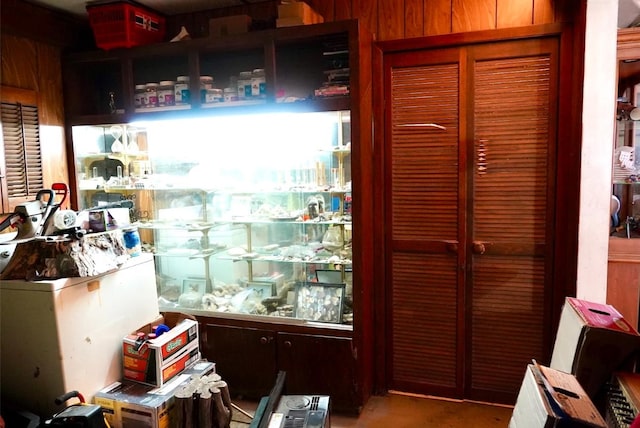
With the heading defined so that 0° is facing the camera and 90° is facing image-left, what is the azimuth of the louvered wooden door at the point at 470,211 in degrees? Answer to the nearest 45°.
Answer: approximately 0°

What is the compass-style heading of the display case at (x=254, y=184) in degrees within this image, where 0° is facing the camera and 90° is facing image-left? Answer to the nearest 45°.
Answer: approximately 45°

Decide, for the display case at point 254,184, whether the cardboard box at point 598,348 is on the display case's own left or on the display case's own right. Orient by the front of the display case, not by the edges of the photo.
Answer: on the display case's own left

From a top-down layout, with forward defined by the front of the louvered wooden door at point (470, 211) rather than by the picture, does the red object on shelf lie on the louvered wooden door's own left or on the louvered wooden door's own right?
on the louvered wooden door's own right

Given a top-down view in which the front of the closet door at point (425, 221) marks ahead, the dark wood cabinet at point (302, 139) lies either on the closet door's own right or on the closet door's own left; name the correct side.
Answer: on the closet door's own right

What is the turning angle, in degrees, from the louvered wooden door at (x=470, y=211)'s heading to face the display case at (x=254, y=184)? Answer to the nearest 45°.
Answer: approximately 90° to its right

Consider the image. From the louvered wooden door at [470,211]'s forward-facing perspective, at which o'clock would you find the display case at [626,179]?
The display case is roughly at 9 o'clock from the louvered wooden door.
